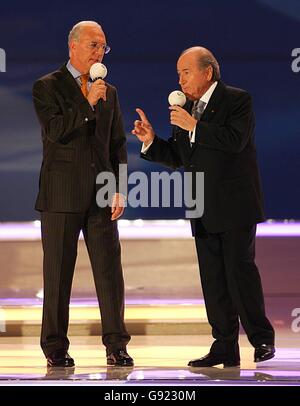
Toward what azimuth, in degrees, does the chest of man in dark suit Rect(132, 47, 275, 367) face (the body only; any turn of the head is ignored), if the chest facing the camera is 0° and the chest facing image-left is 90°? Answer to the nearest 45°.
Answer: approximately 45°

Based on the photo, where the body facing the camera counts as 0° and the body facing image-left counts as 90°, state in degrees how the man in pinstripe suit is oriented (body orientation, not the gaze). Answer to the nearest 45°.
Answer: approximately 315°
